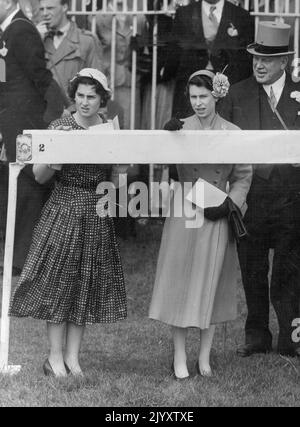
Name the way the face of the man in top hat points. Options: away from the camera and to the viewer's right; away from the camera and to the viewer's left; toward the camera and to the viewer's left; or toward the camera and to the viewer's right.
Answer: toward the camera and to the viewer's left

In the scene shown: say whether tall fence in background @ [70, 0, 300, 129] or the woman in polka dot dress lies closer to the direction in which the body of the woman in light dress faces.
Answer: the woman in polka dot dress

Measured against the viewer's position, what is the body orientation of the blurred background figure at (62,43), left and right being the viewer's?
facing the viewer and to the left of the viewer

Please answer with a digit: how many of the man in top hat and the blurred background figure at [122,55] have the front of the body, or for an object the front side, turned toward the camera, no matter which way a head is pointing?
2

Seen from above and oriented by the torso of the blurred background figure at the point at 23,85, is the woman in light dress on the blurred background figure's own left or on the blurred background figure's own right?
on the blurred background figure's own left

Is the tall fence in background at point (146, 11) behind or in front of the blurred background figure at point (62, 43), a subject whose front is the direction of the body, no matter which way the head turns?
behind

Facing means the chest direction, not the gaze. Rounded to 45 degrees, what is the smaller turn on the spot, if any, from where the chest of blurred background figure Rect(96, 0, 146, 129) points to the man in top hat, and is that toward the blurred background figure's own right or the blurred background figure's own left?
approximately 45° to the blurred background figure's own left

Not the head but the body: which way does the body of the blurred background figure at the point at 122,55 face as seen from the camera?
toward the camera

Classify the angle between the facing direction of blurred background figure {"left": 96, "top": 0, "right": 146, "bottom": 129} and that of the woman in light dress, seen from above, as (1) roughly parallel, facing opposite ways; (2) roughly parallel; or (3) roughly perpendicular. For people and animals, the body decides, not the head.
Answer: roughly parallel

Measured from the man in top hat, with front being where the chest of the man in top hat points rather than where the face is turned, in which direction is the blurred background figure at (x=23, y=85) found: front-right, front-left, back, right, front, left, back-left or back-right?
right

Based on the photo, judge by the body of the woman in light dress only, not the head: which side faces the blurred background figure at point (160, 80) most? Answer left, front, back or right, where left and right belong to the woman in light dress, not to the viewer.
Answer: back
